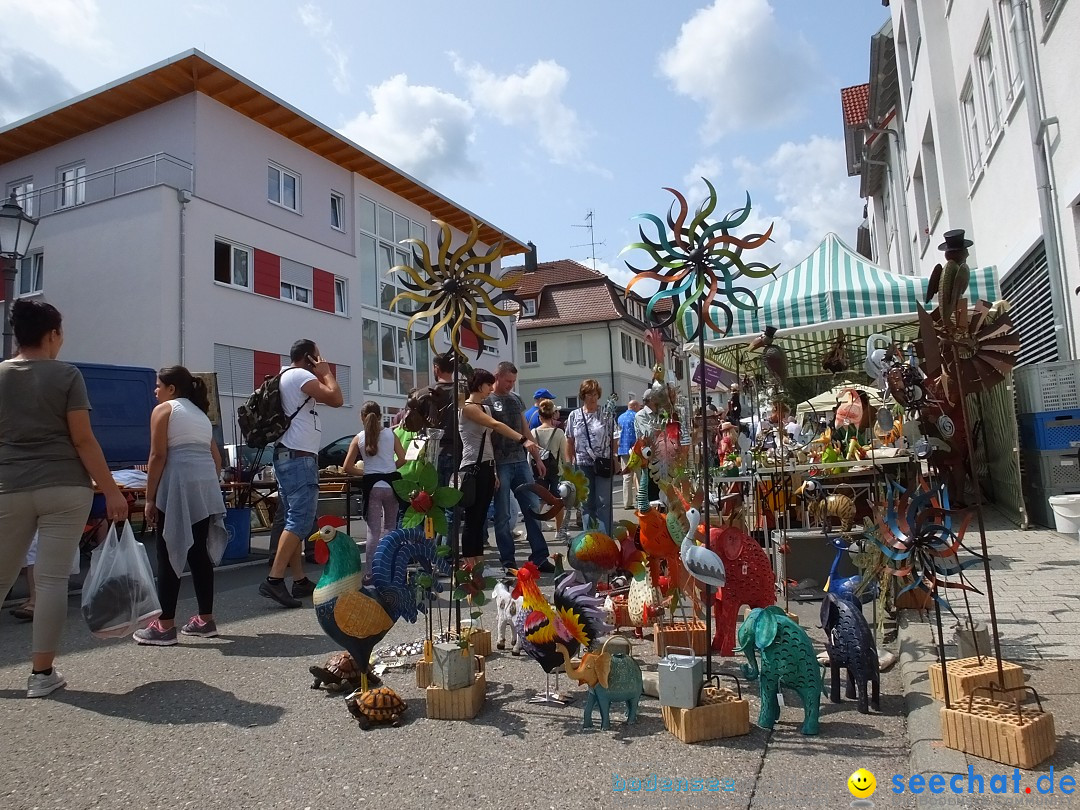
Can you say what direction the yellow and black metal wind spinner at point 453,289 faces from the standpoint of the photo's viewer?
facing the viewer

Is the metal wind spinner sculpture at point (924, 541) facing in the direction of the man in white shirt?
no

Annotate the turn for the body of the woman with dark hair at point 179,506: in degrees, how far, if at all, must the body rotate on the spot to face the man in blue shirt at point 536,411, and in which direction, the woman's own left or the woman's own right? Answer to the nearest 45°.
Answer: approximately 90° to the woman's own right

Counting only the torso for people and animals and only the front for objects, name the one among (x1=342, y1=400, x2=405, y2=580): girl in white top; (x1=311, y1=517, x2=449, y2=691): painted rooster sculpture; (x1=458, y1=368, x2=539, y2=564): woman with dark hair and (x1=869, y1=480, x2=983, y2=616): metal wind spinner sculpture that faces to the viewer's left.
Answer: the painted rooster sculpture

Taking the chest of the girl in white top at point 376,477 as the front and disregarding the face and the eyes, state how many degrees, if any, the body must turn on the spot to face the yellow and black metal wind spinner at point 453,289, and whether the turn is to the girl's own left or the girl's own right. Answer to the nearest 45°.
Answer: approximately 180°

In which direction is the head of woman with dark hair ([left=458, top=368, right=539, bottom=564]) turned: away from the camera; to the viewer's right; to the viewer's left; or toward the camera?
to the viewer's right

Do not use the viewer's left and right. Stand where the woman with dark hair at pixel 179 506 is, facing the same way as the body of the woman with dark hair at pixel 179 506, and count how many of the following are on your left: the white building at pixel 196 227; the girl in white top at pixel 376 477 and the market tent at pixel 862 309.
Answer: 0

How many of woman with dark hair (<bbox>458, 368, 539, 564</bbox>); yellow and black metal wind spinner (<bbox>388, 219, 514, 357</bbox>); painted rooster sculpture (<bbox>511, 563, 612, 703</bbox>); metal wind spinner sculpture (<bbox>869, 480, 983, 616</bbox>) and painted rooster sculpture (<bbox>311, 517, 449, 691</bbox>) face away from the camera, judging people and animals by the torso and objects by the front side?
0

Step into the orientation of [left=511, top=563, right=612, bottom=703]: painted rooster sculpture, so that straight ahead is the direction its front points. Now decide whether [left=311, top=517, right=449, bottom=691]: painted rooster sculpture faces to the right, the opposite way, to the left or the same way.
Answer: the same way

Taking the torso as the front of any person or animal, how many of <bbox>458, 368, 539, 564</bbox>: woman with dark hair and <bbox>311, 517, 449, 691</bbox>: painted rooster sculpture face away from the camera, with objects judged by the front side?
0

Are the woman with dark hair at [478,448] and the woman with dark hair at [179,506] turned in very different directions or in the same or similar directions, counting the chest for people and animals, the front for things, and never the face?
very different directions

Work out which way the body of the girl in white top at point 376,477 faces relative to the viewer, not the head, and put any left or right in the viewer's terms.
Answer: facing away from the viewer

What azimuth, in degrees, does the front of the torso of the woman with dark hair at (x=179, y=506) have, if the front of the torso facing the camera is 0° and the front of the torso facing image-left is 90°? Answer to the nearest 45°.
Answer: approximately 135°

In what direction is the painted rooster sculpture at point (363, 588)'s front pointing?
to the viewer's left

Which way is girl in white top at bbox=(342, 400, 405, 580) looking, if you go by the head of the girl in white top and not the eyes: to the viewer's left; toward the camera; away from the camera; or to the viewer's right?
away from the camera

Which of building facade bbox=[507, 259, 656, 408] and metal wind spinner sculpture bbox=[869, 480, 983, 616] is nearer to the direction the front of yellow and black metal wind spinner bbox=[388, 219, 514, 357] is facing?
the metal wind spinner sculpture

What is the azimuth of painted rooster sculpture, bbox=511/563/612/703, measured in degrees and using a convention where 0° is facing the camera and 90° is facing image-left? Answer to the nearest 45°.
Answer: approximately 90°

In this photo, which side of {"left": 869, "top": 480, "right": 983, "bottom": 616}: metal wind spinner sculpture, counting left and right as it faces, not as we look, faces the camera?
front

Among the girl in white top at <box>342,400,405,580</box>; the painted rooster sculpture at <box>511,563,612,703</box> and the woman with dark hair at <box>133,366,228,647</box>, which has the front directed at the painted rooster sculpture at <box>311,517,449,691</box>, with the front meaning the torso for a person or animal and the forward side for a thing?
the painted rooster sculpture at <box>511,563,612,703</box>

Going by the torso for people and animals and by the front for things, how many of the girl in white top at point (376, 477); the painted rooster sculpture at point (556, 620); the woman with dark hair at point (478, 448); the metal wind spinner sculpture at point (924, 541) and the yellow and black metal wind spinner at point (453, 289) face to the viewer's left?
1

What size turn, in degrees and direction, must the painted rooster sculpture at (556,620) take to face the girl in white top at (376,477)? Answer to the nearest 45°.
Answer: approximately 45° to its right
